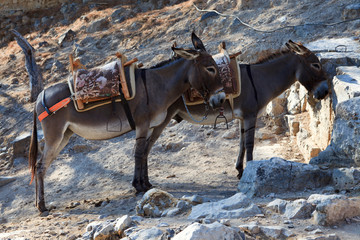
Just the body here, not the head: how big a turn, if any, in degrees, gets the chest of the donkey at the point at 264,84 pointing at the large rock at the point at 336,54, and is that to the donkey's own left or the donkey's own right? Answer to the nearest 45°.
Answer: approximately 45° to the donkey's own left

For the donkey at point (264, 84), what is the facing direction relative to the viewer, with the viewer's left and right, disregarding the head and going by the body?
facing to the right of the viewer

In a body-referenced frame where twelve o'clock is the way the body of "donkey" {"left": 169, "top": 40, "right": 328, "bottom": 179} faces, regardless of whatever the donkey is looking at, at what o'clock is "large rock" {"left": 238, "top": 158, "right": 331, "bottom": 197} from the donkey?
The large rock is roughly at 3 o'clock from the donkey.

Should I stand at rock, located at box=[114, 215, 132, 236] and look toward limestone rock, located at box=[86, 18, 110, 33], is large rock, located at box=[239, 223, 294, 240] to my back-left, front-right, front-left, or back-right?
back-right

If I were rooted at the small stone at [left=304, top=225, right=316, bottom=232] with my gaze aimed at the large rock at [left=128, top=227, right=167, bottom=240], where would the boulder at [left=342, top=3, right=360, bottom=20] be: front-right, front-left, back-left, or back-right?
back-right

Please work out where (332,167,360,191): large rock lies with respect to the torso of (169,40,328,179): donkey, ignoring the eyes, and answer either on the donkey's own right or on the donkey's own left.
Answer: on the donkey's own right

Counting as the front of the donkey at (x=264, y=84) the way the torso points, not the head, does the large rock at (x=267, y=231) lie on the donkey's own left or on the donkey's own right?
on the donkey's own right

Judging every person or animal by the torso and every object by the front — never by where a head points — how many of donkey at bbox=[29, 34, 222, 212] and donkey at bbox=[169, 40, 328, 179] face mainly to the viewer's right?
2

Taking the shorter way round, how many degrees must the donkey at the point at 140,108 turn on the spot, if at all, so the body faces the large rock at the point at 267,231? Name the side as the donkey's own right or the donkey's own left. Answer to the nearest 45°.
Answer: approximately 90° to the donkey's own right

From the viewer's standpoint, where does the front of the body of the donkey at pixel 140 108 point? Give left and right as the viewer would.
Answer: facing to the right of the viewer

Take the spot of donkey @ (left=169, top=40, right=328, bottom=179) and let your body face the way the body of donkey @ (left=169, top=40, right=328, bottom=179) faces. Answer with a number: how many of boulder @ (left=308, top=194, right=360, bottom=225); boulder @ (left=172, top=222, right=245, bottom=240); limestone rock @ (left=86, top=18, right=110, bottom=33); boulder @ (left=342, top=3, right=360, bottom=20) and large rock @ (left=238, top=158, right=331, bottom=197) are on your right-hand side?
3

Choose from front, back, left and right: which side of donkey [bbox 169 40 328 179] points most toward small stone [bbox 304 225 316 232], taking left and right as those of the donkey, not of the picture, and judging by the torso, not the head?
right

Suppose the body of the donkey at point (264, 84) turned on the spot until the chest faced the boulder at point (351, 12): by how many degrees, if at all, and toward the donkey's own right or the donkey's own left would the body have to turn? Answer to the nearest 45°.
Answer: approximately 45° to the donkey's own left

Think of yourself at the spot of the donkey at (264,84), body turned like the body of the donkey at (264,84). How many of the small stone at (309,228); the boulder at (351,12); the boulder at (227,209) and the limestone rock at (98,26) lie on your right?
2
